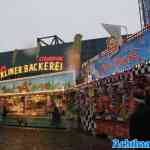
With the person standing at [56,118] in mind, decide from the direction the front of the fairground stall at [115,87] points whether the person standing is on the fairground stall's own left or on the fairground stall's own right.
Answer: on the fairground stall's own right

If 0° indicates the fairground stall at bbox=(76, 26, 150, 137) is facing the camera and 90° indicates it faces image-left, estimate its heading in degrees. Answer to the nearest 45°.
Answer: approximately 45°

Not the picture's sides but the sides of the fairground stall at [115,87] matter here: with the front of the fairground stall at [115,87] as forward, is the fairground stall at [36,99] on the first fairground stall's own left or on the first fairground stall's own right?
on the first fairground stall's own right

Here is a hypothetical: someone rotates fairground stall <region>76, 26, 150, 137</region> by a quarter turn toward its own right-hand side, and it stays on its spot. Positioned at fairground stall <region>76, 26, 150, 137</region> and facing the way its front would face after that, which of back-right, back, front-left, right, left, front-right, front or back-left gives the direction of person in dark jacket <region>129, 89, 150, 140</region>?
back-left
